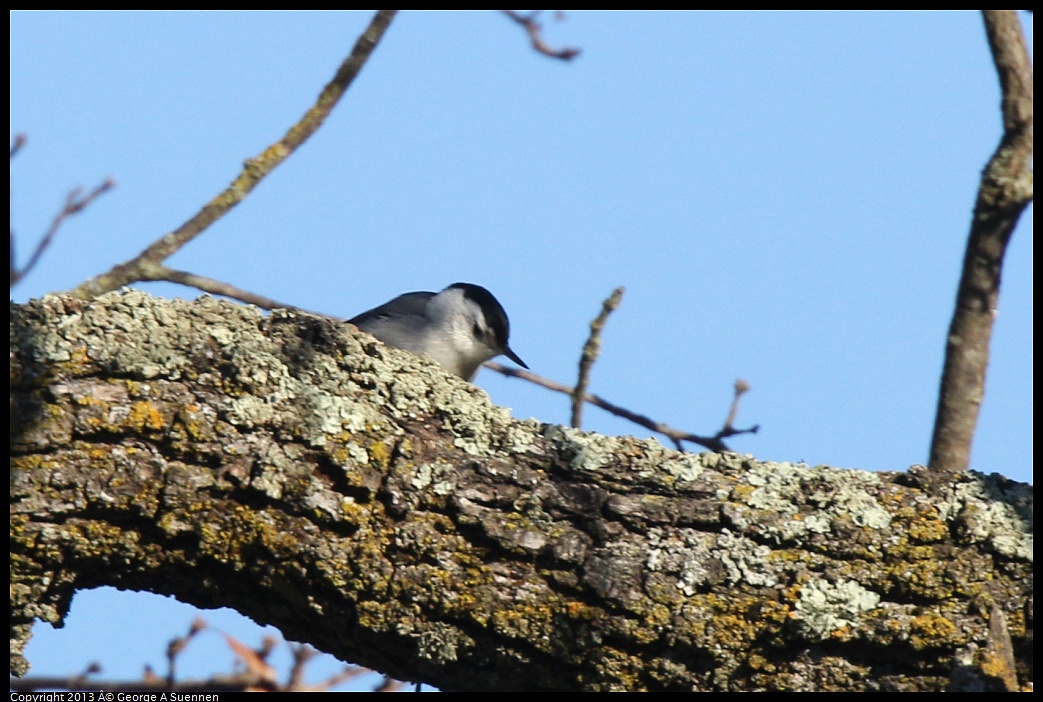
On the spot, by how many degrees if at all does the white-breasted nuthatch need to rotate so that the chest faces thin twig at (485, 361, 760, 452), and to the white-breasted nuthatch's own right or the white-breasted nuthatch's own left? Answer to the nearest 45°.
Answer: approximately 45° to the white-breasted nuthatch's own right

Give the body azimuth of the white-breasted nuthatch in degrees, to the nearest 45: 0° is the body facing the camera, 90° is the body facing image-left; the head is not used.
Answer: approximately 270°

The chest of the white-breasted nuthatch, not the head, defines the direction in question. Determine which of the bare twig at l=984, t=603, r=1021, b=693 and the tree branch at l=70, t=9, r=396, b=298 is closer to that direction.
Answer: the bare twig

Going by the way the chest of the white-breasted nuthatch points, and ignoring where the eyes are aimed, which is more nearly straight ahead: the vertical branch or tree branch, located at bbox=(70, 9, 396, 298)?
the vertical branch
